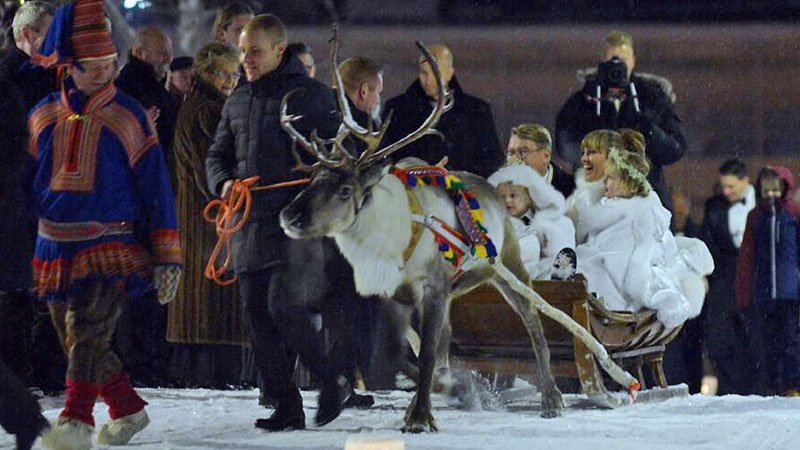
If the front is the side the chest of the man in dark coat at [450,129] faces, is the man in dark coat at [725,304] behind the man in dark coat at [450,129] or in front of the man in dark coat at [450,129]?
behind

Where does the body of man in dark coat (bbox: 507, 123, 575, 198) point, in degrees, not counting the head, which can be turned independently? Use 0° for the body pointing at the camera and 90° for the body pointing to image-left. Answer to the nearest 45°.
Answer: approximately 45°

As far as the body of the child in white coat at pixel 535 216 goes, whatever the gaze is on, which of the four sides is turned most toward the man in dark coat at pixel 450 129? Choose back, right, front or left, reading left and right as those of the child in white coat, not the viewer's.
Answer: right

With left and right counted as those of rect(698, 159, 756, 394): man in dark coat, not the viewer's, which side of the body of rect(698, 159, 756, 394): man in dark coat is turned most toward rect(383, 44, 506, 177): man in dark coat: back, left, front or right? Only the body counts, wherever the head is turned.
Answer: right

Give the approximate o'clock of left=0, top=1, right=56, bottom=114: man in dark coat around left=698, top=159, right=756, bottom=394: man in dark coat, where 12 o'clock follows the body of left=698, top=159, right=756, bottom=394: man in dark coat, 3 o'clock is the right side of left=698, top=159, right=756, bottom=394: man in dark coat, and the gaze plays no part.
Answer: left=0, top=1, right=56, bottom=114: man in dark coat is roughly at 3 o'clock from left=698, top=159, right=756, bottom=394: man in dark coat.

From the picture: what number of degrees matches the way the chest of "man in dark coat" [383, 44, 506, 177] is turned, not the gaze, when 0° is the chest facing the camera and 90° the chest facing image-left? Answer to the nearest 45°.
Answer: approximately 45°

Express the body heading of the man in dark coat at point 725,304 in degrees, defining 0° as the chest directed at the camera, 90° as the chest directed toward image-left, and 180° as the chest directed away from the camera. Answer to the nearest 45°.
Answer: approximately 315°

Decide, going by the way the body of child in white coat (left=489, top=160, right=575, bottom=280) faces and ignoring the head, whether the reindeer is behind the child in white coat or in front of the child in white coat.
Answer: in front
